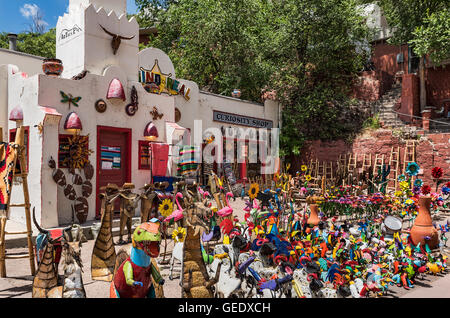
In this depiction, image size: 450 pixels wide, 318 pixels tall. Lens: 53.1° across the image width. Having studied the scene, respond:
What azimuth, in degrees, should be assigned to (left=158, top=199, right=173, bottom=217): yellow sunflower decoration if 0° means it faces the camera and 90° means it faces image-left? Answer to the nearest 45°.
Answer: approximately 0°

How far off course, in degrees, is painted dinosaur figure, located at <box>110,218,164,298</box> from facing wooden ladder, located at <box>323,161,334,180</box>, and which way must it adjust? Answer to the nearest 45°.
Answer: approximately 90° to its left

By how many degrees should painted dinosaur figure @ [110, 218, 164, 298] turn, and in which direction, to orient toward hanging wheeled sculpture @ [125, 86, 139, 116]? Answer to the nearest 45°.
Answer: approximately 135° to its left

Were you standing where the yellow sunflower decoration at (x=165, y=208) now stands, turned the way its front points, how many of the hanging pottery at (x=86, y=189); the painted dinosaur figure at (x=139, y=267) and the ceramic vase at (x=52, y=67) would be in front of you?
1

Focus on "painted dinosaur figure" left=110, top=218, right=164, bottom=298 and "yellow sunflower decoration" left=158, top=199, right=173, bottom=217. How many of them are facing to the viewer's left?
0

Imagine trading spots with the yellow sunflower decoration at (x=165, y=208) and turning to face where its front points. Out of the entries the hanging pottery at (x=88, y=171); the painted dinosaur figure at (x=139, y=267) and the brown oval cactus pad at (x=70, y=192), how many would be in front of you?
1

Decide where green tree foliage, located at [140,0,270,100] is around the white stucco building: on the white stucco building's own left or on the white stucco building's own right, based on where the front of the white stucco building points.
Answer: on the white stucco building's own left

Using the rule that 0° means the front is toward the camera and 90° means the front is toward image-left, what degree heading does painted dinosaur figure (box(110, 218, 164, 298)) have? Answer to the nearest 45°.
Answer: approximately 315°

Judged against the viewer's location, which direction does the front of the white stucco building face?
facing the viewer and to the right of the viewer

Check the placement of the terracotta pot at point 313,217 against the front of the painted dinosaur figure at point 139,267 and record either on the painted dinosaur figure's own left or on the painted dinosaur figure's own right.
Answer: on the painted dinosaur figure's own left

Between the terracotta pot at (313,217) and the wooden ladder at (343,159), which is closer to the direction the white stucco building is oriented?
the terracotta pot

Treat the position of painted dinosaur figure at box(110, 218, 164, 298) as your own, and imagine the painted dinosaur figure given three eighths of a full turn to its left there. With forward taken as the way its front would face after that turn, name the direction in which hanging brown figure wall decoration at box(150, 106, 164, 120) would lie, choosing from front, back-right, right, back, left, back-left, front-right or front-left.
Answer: front

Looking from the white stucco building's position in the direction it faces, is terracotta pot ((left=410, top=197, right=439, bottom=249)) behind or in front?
in front

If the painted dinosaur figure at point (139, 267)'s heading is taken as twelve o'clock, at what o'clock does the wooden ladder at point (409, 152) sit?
The wooden ladder is roughly at 9 o'clock from the painted dinosaur figure.

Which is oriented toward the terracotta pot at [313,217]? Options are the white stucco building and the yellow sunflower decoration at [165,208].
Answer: the white stucco building

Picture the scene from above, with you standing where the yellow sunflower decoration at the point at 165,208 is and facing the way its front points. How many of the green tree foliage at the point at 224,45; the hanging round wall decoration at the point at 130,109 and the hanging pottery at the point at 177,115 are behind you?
3
